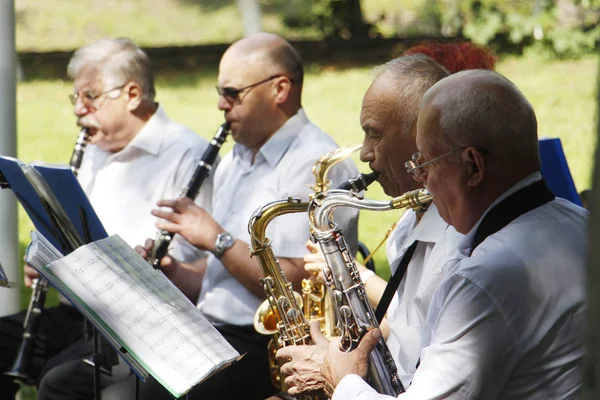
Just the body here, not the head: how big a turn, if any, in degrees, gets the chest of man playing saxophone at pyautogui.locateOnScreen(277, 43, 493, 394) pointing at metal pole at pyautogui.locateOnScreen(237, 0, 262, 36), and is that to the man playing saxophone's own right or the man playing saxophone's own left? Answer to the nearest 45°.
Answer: approximately 90° to the man playing saxophone's own right

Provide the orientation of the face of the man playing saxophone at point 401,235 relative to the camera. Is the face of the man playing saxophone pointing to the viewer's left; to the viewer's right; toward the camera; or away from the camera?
to the viewer's left

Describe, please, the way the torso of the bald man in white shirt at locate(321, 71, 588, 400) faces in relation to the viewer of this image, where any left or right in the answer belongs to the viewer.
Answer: facing away from the viewer and to the left of the viewer

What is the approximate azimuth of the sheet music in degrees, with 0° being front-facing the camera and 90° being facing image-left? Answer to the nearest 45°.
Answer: approximately 315°

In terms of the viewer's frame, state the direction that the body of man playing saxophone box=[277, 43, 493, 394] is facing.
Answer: to the viewer's left

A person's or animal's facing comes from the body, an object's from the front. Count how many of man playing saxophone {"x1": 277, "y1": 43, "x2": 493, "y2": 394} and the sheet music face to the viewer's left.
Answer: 1

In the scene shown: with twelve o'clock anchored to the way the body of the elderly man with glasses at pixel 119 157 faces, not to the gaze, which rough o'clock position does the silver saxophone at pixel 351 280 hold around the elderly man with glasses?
The silver saxophone is roughly at 10 o'clock from the elderly man with glasses.

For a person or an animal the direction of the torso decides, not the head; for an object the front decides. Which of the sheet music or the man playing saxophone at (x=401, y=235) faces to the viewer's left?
the man playing saxophone

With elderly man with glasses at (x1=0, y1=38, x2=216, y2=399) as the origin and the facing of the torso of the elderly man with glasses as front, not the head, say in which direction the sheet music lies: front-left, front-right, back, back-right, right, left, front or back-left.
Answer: front-left

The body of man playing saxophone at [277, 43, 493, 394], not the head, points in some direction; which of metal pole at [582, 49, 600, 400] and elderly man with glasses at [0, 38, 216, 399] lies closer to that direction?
the elderly man with glasses

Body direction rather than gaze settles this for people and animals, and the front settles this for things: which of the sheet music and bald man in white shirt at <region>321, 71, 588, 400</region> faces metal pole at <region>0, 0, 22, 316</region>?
the bald man in white shirt
